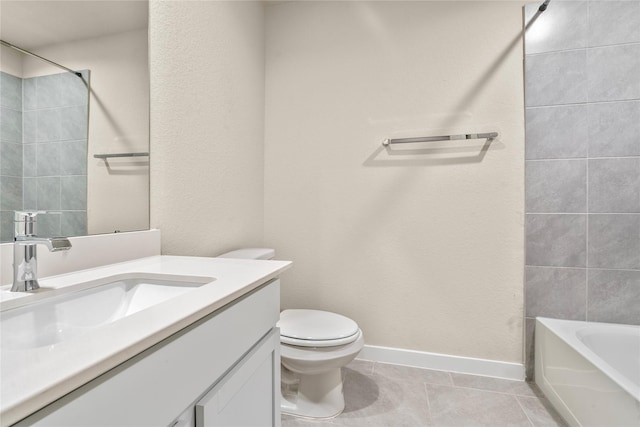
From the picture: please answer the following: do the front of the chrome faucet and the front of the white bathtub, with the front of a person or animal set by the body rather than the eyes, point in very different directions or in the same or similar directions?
very different directions

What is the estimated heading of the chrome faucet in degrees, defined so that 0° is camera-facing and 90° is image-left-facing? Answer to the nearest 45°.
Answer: approximately 315°

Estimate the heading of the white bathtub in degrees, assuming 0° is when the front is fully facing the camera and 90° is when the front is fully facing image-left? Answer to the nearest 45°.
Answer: approximately 45°

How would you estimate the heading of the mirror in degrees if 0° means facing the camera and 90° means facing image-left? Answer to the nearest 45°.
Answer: approximately 315°

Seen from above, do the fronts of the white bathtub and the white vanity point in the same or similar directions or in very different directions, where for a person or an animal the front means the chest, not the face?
very different directions

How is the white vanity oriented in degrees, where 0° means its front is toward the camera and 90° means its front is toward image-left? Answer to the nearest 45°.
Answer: approximately 315°
